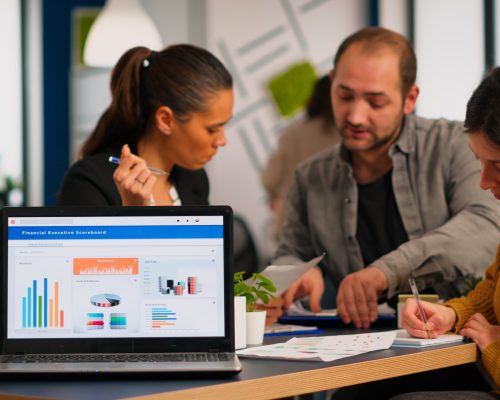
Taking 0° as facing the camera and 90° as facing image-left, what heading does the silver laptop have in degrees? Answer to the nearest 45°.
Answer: approximately 0°

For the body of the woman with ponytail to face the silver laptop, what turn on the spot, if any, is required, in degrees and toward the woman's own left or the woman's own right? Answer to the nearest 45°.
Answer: approximately 45° to the woman's own right

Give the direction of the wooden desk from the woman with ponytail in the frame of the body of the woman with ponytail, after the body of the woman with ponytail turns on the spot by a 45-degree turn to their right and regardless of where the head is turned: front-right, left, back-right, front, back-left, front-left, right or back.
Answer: front

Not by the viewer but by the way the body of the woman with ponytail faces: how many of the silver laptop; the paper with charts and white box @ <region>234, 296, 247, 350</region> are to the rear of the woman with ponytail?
0

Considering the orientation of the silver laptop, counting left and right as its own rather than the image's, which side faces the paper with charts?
left

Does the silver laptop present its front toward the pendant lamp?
no

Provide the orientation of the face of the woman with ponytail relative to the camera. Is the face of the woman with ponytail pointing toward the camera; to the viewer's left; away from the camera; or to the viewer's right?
to the viewer's right

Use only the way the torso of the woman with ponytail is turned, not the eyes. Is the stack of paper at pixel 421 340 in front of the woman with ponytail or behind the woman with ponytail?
in front

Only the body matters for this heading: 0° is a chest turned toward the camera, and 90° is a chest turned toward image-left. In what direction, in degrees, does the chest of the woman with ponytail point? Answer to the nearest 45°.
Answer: approximately 315°

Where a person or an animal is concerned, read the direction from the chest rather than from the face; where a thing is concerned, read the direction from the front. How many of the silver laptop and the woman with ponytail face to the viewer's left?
0

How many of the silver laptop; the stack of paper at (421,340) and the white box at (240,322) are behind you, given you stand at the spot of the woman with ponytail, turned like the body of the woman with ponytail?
0
